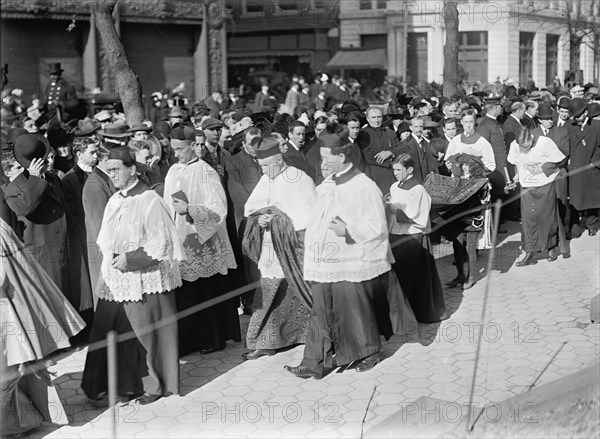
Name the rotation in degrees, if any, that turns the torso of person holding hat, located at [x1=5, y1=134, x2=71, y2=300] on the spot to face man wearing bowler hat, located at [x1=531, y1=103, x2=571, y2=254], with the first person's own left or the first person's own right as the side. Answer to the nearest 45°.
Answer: approximately 45° to the first person's own left

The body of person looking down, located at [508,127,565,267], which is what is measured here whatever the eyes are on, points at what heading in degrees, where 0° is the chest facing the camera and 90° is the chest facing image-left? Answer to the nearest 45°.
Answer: approximately 45°

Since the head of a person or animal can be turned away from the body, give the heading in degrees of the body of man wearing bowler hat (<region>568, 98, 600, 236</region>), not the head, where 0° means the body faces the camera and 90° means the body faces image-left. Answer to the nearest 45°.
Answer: approximately 45°

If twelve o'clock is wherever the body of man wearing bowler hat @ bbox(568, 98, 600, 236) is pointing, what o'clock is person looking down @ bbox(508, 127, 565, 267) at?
The person looking down is roughly at 11 o'clock from the man wearing bowler hat.

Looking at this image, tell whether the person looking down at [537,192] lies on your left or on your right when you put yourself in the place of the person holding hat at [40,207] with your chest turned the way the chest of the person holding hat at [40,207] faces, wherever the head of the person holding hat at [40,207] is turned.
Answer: on your left

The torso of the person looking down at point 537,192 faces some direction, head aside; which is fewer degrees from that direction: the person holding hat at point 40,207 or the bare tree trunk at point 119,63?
the person holding hat

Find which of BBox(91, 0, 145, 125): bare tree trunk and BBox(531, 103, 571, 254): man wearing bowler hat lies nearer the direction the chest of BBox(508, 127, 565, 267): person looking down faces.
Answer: the bare tree trunk

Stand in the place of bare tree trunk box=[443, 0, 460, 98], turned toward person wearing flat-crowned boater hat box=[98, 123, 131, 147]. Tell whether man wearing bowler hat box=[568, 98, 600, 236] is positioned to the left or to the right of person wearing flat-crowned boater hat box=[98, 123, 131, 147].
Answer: left

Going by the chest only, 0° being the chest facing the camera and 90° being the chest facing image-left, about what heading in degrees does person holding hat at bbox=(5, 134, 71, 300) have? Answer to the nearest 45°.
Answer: approximately 315°

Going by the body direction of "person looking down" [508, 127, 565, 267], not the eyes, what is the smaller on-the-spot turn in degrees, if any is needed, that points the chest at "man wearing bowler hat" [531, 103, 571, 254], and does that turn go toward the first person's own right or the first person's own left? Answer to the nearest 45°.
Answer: approximately 180°

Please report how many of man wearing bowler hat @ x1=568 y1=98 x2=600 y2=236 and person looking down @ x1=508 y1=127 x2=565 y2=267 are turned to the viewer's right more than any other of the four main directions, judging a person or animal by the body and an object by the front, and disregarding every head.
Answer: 0
